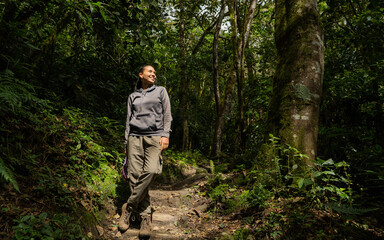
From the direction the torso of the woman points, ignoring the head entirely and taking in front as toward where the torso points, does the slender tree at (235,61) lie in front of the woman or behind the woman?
behind

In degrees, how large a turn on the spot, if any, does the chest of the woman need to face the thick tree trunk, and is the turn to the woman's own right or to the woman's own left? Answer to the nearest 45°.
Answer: approximately 90° to the woman's own left

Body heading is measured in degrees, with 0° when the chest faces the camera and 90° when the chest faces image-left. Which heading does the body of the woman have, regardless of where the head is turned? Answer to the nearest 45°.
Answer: approximately 0°
